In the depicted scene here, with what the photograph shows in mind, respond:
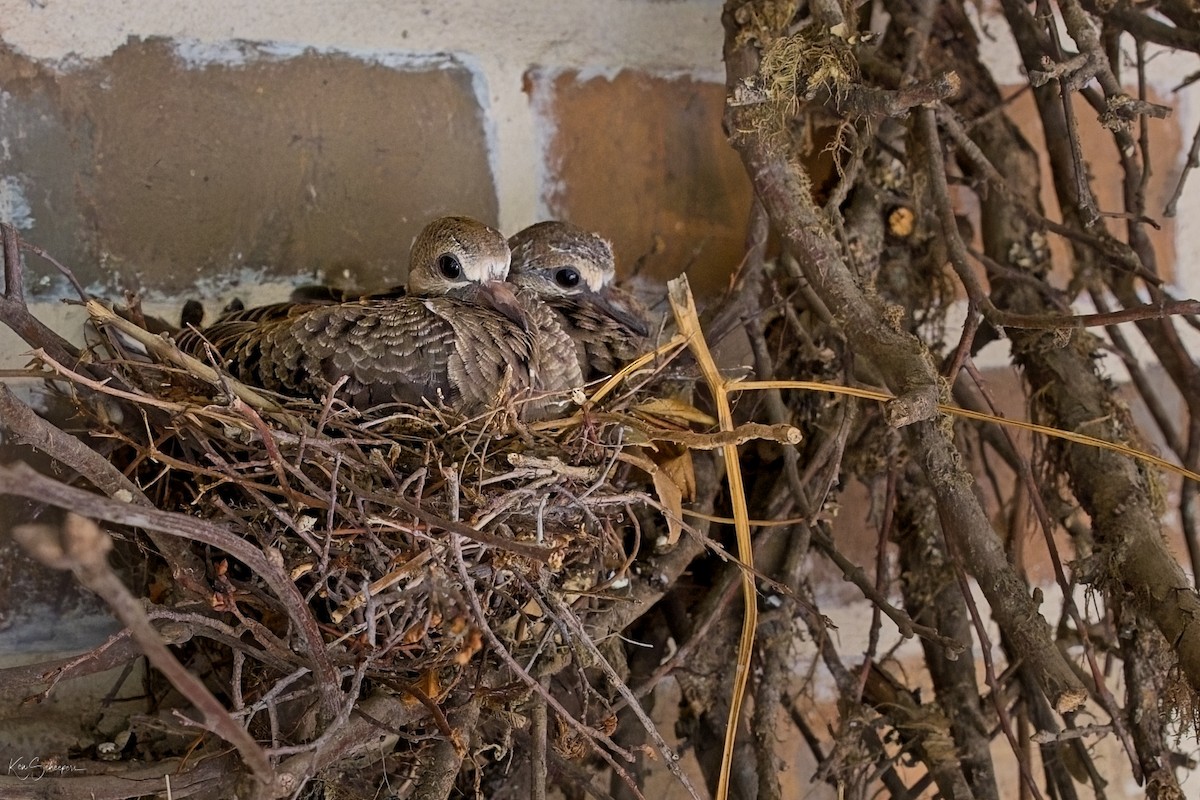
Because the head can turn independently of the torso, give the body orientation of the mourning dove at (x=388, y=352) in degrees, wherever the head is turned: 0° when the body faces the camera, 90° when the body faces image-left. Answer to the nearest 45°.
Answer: approximately 270°
